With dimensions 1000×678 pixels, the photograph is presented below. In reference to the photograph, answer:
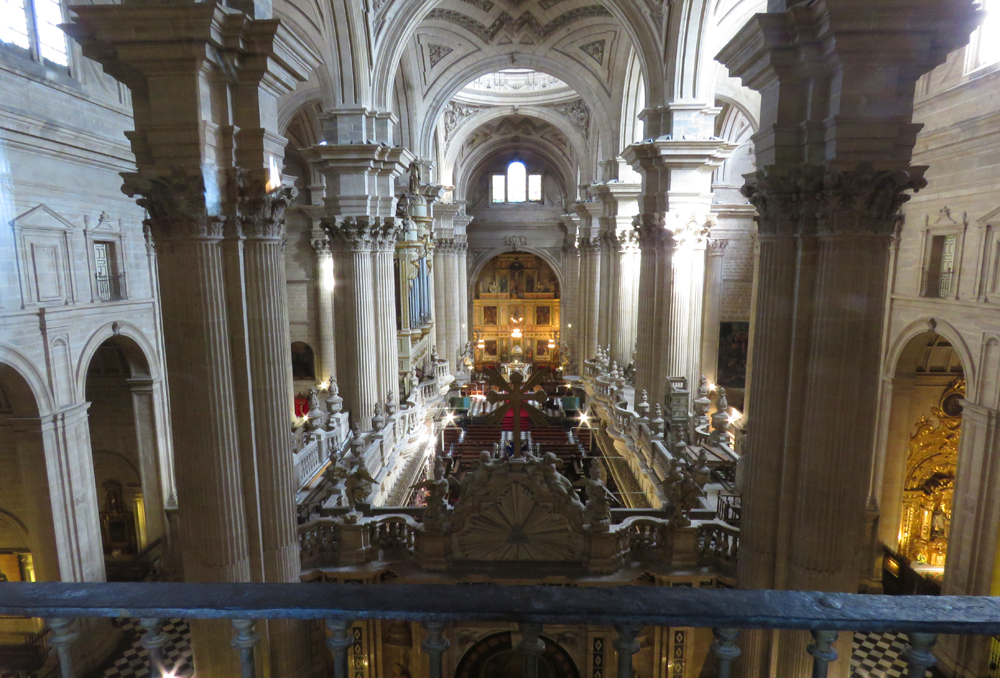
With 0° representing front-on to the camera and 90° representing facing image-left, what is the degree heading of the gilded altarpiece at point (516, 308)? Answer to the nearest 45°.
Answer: approximately 0°

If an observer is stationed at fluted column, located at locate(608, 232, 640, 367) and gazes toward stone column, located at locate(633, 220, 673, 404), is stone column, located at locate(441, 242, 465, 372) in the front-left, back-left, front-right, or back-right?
back-right

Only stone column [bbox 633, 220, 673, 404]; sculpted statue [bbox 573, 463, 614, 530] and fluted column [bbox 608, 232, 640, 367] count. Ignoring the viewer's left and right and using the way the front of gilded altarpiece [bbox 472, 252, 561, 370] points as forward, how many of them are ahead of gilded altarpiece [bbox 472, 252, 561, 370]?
3
